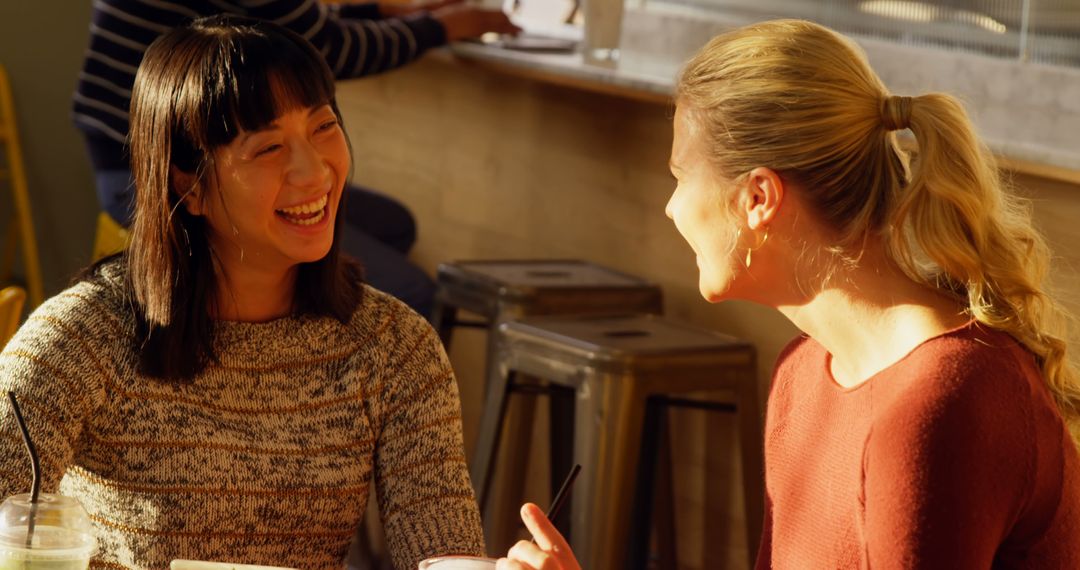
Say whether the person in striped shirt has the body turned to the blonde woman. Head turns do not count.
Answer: no

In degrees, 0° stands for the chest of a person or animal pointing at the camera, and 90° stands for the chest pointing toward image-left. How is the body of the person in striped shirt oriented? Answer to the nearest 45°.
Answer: approximately 270°

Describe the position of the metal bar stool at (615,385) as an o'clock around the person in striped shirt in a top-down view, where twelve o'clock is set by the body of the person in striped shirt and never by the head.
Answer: The metal bar stool is roughly at 2 o'clock from the person in striped shirt.

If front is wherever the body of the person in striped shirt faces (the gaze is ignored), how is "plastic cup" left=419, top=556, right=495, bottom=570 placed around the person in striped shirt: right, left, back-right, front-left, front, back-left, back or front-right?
right

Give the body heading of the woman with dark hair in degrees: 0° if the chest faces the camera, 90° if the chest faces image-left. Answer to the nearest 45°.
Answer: approximately 315°

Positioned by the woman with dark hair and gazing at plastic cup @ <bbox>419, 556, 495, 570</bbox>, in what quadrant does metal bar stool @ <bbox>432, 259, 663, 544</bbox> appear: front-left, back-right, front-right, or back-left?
back-left

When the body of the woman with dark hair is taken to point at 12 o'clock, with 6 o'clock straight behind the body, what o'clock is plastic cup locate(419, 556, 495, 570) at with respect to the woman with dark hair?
The plastic cup is roughly at 11 o'clock from the woman with dark hair.

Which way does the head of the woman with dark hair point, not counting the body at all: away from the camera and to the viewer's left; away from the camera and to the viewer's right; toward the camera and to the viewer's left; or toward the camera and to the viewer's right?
toward the camera and to the viewer's right

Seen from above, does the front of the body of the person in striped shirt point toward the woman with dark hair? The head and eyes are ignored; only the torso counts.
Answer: no

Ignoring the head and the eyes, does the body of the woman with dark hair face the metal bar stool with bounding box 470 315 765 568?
no
